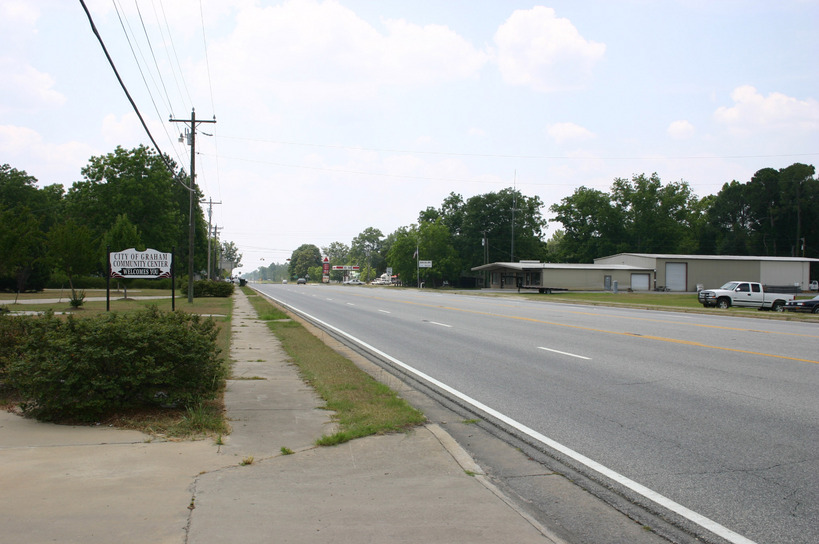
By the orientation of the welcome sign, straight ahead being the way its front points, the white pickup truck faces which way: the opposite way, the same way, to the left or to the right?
to the right

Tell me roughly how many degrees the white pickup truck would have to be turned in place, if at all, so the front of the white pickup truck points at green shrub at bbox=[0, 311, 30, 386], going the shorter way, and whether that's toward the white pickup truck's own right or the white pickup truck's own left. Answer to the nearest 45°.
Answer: approximately 45° to the white pickup truck's own left

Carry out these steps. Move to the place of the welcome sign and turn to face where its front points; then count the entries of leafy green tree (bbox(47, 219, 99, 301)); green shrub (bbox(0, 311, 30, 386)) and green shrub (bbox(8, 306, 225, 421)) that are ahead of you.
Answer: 2

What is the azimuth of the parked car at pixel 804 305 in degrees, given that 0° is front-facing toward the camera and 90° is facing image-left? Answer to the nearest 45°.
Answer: approximately 45°

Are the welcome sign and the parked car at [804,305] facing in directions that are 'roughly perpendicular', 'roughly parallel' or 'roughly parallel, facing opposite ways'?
roughly perpendicular

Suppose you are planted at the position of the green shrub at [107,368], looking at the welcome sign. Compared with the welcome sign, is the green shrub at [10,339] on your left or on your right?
left

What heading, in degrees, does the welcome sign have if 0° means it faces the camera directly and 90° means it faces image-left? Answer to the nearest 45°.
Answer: approximately 0°

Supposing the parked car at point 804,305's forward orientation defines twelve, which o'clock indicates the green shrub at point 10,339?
The green shrub is roughly at 11 o'clock from the parked car.

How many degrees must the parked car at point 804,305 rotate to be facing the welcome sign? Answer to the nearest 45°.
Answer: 0° — it already faces it
